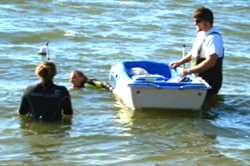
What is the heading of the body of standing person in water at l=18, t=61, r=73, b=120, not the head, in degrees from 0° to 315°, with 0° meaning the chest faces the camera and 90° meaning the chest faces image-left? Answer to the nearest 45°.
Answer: approximately 180°

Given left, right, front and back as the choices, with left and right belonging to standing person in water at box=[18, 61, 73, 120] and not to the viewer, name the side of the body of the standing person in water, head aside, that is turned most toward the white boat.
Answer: right

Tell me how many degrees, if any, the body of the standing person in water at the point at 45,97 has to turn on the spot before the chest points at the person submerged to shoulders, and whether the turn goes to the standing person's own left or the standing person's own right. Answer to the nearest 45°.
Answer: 0° — they already face them

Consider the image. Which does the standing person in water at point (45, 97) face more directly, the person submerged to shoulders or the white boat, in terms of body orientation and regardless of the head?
the person submerged to shoulders

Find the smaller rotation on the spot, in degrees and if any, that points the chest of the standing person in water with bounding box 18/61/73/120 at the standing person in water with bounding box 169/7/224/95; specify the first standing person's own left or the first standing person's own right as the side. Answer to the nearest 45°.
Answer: approximately 90° to the first standing person's own right

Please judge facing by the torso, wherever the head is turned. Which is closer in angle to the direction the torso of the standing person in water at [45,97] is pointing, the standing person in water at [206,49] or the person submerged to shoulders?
the person submerged to shoulders
